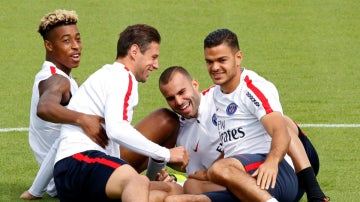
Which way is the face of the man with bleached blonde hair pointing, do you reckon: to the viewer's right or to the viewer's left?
to the viewer's right

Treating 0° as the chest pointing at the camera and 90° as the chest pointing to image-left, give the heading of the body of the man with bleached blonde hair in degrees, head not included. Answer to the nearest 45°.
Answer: approximately 270°
